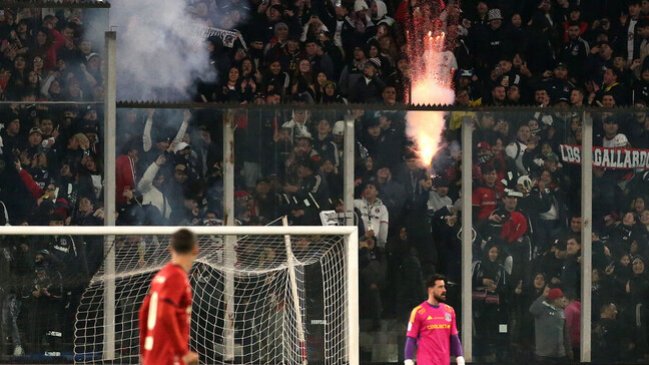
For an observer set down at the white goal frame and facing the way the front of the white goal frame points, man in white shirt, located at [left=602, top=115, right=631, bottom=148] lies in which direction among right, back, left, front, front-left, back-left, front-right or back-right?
back-left

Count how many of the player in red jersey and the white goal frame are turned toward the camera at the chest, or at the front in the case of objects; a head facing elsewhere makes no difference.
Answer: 1

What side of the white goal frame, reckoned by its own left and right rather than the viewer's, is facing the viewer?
front

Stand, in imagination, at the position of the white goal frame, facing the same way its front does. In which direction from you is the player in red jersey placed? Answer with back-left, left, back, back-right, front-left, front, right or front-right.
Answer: front

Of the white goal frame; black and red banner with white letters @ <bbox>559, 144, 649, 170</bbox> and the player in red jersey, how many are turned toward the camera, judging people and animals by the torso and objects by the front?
2

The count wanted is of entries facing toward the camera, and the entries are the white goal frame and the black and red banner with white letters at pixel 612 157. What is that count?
2

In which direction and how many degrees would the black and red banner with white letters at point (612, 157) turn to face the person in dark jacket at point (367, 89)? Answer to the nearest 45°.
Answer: approximately 90° to its right

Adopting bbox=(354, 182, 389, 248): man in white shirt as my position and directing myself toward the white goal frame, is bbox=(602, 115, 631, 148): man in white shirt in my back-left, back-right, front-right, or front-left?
back-left

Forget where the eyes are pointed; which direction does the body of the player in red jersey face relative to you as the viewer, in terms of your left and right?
facing away from the viewer and to the right of the viewer

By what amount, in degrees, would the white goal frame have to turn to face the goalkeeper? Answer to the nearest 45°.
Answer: approximately 45° to its left

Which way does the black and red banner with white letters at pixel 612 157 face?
toward the camera

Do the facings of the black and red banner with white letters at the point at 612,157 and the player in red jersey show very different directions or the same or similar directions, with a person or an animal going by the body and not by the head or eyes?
very different directions

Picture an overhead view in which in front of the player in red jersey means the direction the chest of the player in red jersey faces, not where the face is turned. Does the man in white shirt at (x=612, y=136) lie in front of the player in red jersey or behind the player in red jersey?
in front

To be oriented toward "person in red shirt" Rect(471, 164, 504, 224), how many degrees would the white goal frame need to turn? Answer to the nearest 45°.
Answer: approximately 135° to its left

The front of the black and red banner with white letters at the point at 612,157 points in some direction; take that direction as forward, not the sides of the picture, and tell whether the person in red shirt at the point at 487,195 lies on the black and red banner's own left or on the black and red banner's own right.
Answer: on the black and red banner's own right
